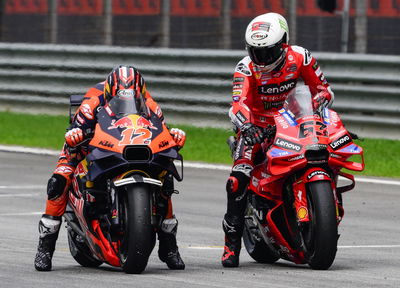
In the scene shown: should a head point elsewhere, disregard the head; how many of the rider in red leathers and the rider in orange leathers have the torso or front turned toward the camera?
2

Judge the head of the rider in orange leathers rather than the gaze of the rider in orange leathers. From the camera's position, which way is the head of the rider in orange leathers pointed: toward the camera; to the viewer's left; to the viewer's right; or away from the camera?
toward the camera

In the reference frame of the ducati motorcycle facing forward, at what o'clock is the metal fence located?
The metal fence is roughly at 7 o'clock from the ducati motorcycle.

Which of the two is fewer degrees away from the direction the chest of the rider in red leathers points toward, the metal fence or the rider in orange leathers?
the rider in orange leathers

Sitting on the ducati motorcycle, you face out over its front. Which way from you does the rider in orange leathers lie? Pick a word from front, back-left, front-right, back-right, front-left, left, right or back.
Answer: back-right

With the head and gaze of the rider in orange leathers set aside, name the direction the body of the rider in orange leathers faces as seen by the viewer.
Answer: toward the camera

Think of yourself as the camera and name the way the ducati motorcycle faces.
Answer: facing the viewer and to the right of the viewer

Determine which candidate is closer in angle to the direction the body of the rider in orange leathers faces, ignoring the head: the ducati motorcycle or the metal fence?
the ducati motorcycle

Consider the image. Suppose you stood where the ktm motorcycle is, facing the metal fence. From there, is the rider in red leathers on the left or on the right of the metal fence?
right

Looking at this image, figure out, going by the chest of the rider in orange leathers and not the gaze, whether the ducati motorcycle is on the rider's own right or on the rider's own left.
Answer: on the rider's own left
